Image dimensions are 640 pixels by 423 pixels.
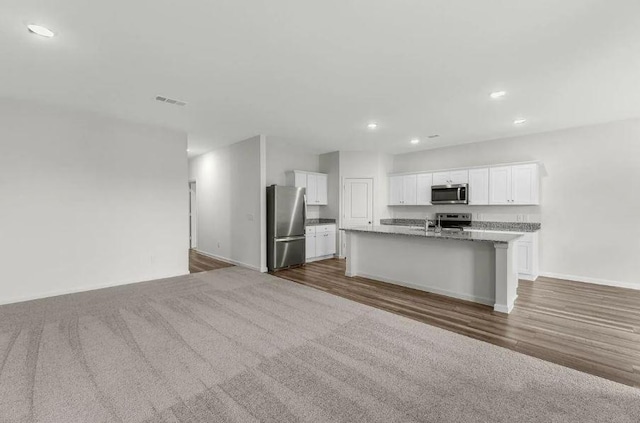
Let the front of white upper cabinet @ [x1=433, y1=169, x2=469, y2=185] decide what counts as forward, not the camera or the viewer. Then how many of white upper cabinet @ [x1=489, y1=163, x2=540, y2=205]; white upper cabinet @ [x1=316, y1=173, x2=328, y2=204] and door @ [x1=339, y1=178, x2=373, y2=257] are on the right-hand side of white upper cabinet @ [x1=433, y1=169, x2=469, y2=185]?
2

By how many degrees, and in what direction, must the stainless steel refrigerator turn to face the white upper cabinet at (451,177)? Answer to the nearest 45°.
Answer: approximately 45° to its left

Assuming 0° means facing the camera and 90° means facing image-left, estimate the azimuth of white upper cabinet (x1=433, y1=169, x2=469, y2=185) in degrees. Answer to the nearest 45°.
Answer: approximately 0°

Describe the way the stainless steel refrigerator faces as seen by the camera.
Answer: facing the viewer and to the right of the viewer

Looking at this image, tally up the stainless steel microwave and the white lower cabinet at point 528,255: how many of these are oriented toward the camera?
2

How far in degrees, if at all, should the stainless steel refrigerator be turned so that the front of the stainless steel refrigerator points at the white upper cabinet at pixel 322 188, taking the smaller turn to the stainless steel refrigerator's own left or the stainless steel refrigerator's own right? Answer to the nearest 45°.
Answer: approximately 90° to the stainless steel refrigerator's own left

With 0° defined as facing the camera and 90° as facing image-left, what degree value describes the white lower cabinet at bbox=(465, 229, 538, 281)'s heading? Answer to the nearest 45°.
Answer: approximately 0°

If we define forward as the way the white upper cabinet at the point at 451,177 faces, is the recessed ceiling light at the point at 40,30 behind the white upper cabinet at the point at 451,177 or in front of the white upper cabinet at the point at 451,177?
in front

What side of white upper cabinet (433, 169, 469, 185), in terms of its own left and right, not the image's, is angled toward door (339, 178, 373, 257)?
right

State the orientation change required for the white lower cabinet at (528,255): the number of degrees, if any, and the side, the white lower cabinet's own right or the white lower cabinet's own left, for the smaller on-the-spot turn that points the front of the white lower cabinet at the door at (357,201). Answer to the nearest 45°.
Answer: approximately 90° to the white lower cabinet's own right
